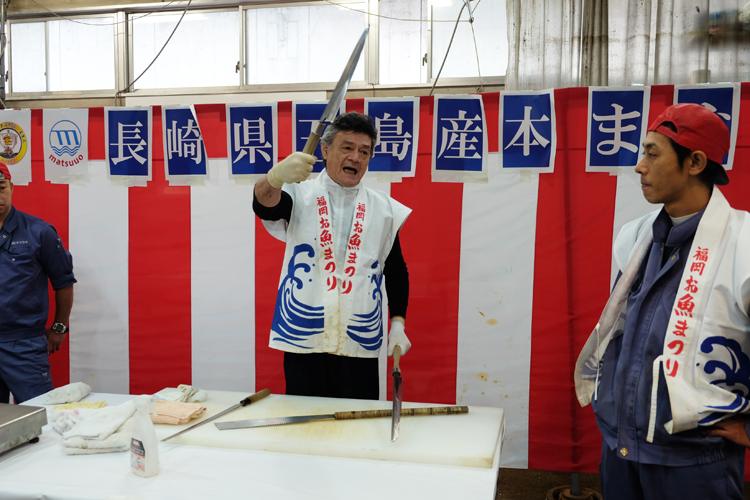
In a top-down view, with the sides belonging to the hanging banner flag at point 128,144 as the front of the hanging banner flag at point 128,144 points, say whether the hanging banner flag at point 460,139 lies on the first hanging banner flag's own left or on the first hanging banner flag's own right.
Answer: on the first hanging banner flag's own left

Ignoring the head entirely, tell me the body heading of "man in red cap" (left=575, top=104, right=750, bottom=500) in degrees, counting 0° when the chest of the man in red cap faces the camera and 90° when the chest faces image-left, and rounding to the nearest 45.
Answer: approximately 45°

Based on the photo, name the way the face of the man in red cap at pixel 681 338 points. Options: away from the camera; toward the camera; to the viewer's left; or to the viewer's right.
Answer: to the viewer's left
